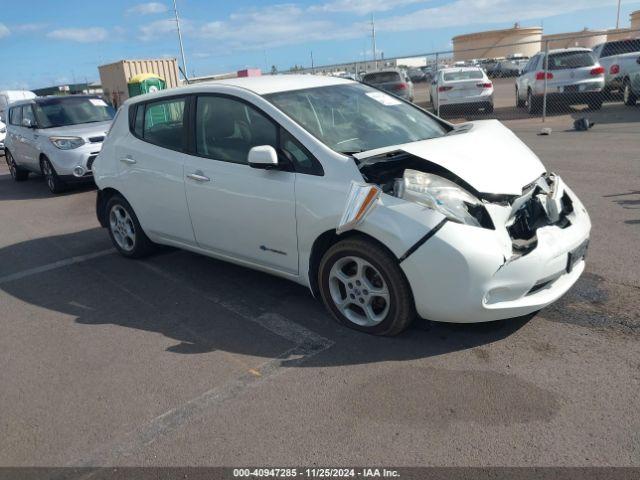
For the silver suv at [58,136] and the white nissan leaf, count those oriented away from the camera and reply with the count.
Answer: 0

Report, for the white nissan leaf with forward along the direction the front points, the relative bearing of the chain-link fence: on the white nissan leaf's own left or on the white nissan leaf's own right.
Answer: on the white nissan leaf's own left

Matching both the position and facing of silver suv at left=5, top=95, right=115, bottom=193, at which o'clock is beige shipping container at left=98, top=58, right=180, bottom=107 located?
The beige shipping container is roughly at 8 o'clock from the silver suv.

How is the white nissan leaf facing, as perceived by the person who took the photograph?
facing the viewer and to the right of the viewer

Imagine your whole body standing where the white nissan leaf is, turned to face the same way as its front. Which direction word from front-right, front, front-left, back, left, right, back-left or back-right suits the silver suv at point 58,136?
back

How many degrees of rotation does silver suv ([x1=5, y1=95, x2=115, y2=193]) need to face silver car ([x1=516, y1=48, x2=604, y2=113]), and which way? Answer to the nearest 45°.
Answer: approximately 45° to its left
